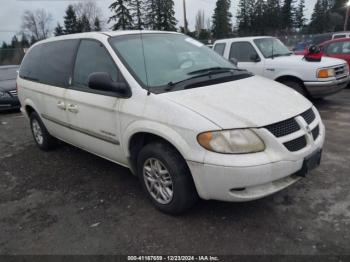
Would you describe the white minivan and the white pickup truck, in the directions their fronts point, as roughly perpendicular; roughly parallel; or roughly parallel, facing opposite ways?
roughly parallel

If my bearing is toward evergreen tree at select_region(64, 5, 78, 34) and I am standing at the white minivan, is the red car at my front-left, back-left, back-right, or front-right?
front-right

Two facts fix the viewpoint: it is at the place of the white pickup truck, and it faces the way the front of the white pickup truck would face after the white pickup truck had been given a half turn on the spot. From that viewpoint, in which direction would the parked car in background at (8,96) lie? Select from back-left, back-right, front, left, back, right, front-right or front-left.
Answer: front-left

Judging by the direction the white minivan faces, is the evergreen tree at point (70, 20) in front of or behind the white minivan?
behind

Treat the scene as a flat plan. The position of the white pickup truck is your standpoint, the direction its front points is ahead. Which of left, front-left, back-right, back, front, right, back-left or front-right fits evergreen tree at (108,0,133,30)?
back

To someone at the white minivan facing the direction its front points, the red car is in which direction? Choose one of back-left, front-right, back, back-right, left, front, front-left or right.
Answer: left

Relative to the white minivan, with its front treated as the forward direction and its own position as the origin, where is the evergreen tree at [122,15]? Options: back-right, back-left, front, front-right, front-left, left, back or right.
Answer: back-left

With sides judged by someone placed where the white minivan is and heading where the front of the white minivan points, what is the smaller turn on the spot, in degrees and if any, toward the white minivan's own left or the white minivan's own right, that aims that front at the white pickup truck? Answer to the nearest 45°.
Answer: approximately 90° to the white minivan's own left

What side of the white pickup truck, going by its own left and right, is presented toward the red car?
left

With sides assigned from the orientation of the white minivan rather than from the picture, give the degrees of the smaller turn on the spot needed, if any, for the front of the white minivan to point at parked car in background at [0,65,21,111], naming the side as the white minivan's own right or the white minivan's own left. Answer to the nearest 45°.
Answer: approximately 180°

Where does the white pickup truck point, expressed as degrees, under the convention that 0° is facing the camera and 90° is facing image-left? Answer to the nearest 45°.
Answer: approximately 315°

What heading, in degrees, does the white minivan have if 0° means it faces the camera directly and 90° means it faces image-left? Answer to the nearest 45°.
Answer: approximately 315°

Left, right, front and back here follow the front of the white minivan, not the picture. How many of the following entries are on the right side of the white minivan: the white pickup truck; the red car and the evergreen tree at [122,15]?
0
